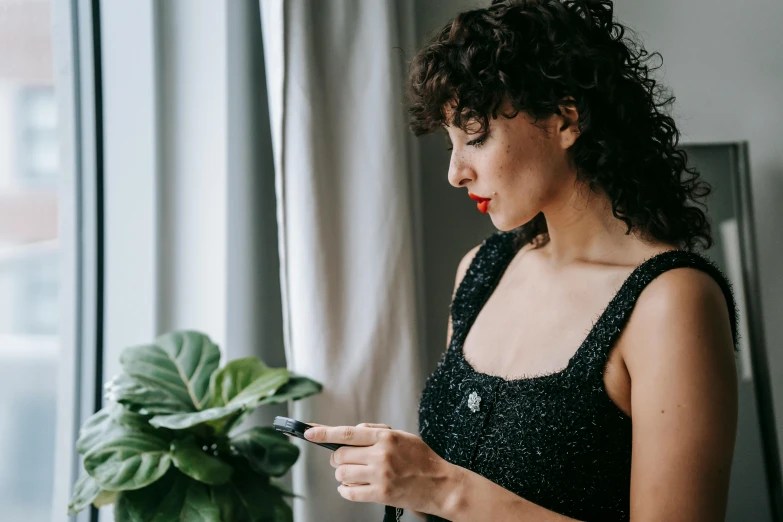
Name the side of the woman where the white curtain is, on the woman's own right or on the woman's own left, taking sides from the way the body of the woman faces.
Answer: on the woman's own right

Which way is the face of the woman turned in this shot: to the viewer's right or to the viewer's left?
to the viewer's left

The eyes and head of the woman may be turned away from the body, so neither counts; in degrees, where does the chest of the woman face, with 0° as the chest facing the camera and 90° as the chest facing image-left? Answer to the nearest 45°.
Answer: approximately 45°

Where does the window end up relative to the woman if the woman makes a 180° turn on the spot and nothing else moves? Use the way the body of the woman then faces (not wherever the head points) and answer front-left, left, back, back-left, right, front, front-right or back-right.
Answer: back-left

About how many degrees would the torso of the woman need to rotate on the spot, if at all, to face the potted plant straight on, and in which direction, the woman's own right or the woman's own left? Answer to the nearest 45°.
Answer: approximately 45° to the woman's own right
